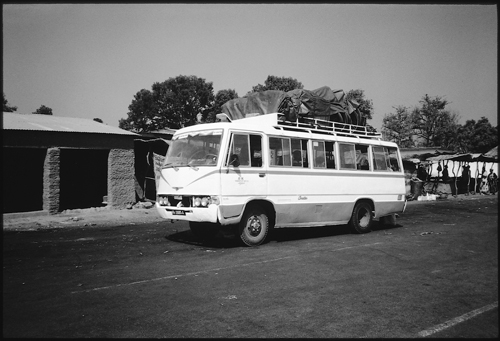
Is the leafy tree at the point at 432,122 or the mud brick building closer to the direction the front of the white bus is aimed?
the mud brick building

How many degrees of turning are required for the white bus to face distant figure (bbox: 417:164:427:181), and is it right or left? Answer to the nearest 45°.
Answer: approximately 180°

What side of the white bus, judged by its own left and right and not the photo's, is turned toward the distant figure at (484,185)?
back

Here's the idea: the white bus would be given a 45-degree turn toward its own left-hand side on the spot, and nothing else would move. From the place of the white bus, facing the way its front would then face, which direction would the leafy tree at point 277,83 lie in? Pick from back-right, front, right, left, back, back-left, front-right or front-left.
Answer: back

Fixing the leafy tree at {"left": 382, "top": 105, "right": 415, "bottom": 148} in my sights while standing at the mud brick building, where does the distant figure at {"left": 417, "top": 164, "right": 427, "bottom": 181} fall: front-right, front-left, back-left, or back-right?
front-right

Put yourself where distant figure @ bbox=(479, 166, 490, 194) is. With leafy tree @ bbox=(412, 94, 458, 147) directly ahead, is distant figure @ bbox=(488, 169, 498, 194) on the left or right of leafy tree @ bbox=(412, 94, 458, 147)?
right

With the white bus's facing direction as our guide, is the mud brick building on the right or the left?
on its right

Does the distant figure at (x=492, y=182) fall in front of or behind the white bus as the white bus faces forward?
behind

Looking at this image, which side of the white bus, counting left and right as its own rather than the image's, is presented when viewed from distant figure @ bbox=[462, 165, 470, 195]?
back

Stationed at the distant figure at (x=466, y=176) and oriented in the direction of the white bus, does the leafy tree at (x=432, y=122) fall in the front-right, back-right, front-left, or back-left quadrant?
back-right

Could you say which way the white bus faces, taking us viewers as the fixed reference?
facing the viewer and to the left of the viewer

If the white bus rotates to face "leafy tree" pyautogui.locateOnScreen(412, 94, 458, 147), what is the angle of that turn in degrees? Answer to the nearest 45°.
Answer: approximately 180°

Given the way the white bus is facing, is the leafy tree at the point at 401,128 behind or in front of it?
behind

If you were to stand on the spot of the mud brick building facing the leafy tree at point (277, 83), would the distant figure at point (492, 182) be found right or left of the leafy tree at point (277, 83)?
right

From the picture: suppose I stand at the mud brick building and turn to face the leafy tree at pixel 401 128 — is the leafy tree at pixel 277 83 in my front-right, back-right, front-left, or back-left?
front-left
